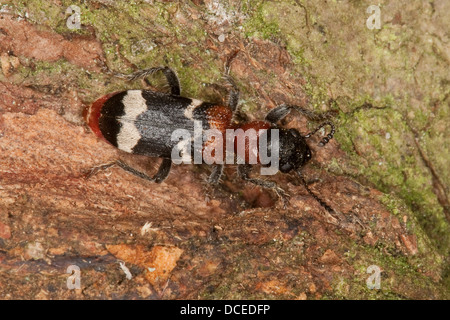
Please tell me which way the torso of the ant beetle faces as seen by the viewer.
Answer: to the viewer's right
